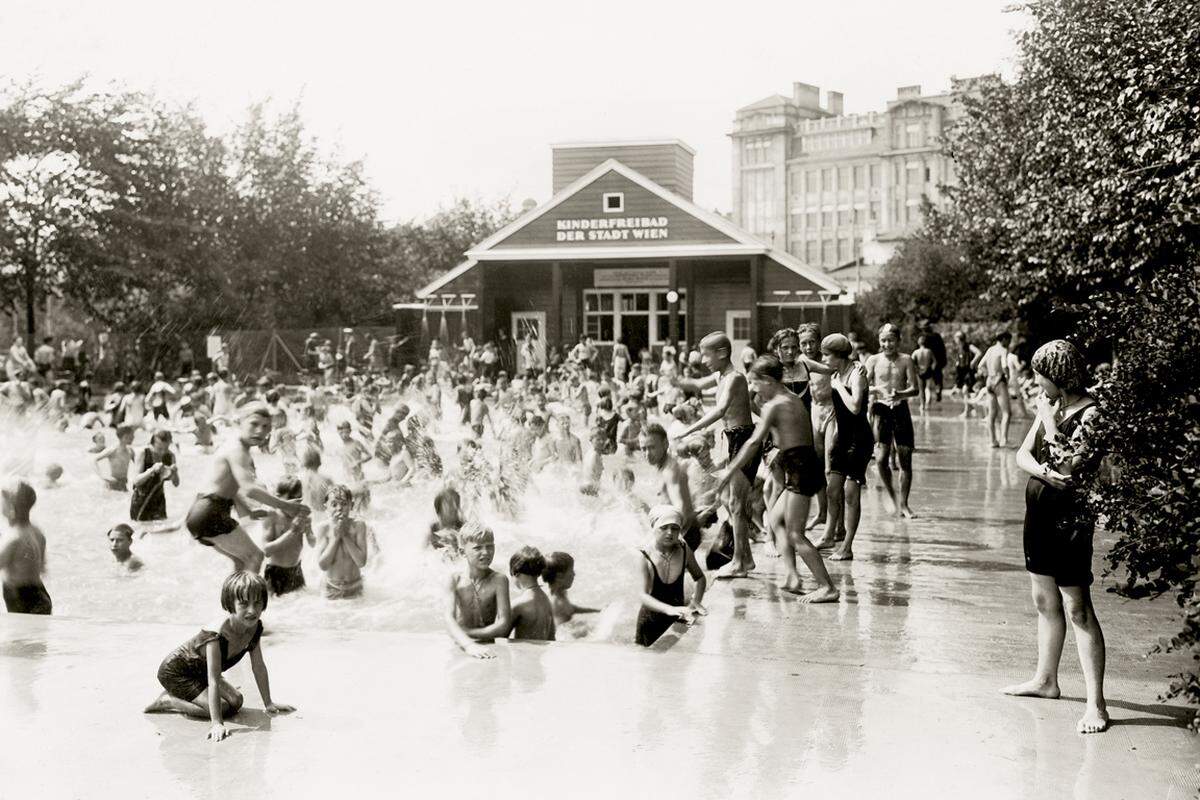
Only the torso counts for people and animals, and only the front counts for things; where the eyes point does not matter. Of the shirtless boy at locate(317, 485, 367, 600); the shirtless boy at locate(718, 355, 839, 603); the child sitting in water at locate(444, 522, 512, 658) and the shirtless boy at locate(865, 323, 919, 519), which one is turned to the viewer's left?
the shirtless boy at locate(718, 355, 839, 603)

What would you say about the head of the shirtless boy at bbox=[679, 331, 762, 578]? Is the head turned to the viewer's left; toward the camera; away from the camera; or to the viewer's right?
to the viewer's left

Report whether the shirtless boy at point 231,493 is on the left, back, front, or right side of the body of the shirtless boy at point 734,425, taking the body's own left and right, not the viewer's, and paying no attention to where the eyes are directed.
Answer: front

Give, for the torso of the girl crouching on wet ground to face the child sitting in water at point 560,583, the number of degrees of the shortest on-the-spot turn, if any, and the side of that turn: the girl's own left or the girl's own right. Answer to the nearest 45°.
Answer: approximately 90° to the girl's own left

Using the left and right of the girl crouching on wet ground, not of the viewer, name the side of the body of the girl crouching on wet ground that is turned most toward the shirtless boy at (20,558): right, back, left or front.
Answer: back

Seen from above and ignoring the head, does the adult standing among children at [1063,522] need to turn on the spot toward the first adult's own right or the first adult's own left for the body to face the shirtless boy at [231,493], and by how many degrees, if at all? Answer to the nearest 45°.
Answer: approximately 45° to the first adult's own right

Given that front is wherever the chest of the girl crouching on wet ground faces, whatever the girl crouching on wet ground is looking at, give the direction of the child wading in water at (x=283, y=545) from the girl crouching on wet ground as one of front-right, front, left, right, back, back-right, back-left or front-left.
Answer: back-left

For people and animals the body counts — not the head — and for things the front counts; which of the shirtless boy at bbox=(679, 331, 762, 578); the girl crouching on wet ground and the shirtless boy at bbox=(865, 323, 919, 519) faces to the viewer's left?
the shirtless boy at bbox=(679, 331, 762, 578)

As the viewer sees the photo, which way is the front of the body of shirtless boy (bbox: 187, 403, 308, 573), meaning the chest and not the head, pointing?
to the viewer's right

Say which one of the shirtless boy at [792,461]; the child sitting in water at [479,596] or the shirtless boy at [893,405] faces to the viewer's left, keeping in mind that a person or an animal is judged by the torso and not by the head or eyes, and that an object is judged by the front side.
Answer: the shirtless boy at [792,461]

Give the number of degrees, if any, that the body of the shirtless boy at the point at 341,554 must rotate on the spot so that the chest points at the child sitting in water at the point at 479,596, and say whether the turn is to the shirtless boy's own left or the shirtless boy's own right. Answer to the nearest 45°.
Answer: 0° — they already face them

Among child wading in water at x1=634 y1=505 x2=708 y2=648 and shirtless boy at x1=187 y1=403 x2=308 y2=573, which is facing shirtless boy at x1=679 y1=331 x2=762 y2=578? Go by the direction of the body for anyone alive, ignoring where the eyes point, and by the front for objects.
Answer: shirtless boy at x1=187 y1=403 x2=308 y2=573
